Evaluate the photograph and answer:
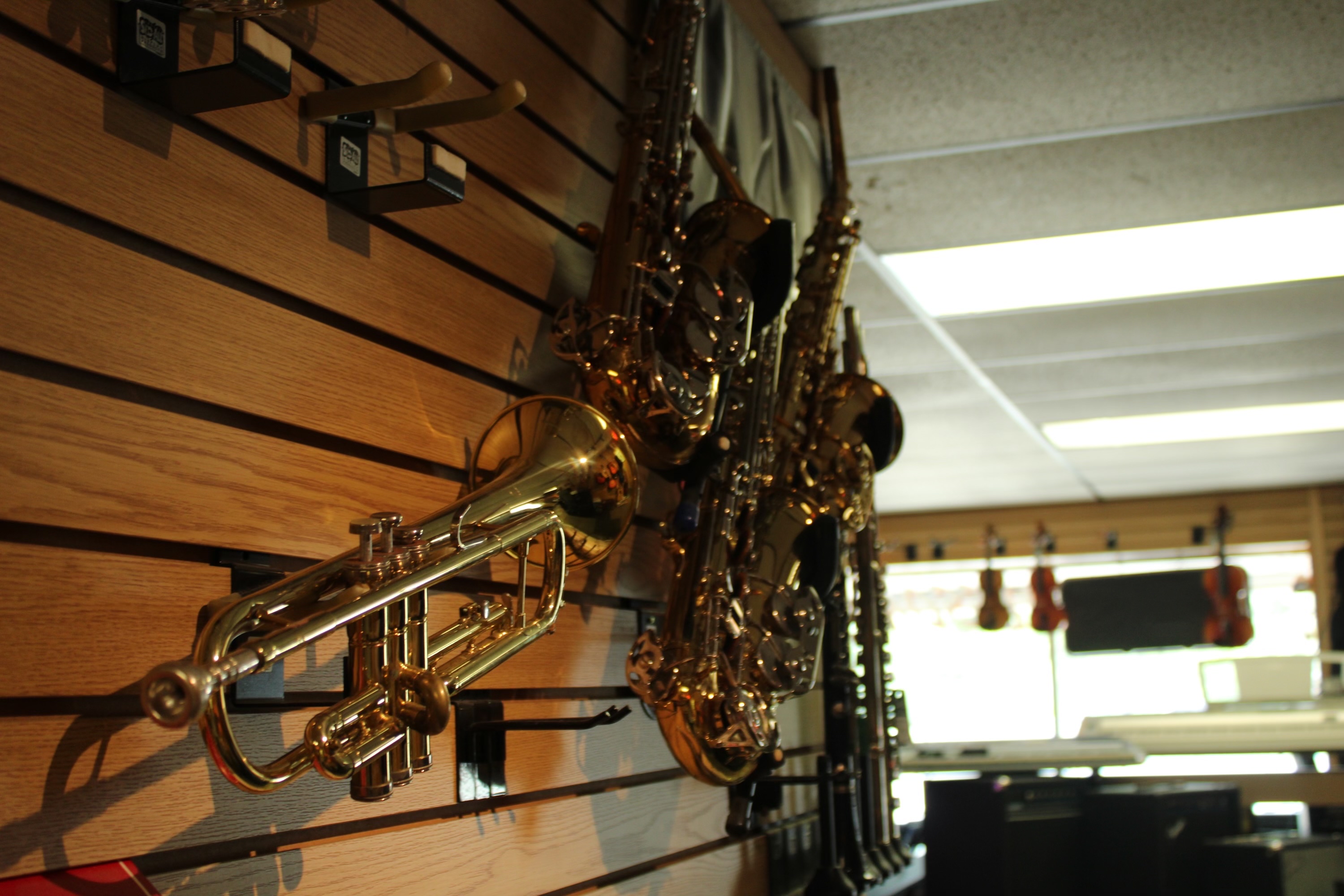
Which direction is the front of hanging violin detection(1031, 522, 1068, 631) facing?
toward the camera

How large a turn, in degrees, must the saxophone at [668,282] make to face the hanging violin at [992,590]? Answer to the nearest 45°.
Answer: approximately 90° to its left

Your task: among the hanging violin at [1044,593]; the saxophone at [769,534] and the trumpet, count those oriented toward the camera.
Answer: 1

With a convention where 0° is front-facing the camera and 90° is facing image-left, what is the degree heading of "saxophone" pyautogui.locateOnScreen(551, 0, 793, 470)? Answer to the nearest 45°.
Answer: approximately 270°

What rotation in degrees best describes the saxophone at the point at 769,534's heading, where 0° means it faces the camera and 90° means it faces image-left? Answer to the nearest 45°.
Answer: approximately 270°

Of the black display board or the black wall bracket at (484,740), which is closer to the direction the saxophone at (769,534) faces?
the black display board

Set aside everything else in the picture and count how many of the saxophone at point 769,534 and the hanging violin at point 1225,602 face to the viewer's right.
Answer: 1

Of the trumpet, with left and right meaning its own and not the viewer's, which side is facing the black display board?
front

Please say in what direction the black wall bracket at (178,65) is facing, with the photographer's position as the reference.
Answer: facing the viewer and to the right of the viewer

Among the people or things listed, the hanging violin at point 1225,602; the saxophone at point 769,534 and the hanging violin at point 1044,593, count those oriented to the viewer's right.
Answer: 1

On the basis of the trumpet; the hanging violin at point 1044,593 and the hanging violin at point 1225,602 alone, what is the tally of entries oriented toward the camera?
2

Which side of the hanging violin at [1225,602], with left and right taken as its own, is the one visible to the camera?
front

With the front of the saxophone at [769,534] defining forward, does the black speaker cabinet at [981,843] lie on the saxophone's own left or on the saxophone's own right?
on the saxophone's own left

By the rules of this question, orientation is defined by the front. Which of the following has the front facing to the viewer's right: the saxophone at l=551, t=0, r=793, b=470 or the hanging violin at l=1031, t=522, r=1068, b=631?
the saxophone

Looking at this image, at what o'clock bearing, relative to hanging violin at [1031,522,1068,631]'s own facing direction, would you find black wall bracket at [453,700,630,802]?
The black wall bracket is roughly at 12 o'clock from the hanging violin.

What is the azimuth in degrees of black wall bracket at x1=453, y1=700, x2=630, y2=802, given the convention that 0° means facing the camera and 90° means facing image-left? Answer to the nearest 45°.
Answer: approximately 315°

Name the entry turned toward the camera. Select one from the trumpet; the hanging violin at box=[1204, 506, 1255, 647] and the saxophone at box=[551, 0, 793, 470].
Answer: the hanging violin

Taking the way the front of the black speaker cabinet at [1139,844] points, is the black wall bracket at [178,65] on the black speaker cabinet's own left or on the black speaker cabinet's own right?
on the black speaker cabinet's own right
